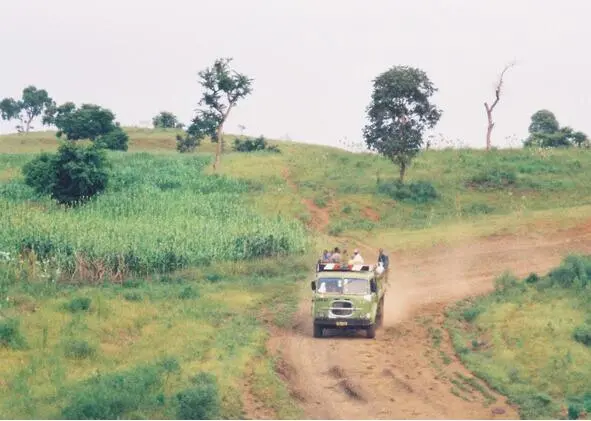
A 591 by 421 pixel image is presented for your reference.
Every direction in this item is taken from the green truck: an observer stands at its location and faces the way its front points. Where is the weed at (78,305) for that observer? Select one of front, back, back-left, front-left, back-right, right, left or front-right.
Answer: right

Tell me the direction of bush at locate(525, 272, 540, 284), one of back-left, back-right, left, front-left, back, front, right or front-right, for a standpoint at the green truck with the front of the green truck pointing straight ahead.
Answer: back-left

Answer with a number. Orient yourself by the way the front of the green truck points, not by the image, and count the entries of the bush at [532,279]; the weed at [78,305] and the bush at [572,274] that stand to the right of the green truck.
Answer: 1

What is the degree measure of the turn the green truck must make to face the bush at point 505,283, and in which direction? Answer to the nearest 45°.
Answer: approximately 135° to its left

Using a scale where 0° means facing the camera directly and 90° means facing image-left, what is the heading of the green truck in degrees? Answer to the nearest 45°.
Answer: approximately 0°

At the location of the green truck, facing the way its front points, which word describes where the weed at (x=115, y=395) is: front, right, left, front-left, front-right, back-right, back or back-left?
front-right

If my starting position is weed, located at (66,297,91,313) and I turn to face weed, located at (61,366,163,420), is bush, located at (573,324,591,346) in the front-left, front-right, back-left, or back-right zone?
front-left

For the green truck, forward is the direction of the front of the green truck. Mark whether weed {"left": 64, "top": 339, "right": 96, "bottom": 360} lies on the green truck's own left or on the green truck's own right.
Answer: on the green truck's own right

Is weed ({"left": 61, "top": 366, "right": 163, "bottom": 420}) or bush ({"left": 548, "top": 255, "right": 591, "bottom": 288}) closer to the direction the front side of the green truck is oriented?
the weed

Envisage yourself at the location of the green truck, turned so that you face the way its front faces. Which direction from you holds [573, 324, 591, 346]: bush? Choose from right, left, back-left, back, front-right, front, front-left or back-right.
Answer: left

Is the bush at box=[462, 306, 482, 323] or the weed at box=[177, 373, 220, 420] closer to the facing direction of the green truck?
the weed

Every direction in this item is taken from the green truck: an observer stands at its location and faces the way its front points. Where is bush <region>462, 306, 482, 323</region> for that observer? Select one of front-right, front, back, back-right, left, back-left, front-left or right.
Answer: back-left

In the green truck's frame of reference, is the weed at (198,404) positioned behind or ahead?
ahead
